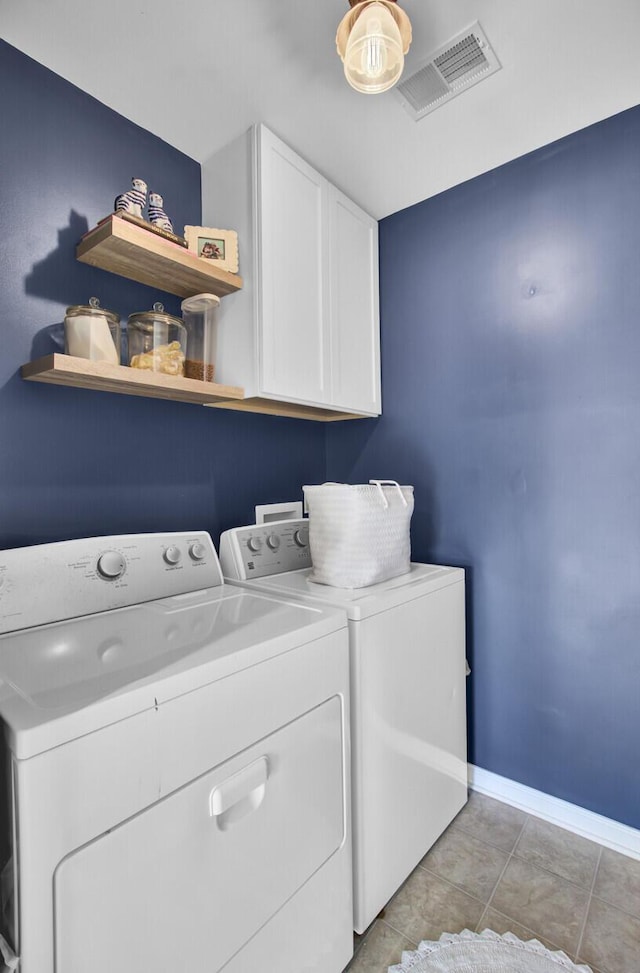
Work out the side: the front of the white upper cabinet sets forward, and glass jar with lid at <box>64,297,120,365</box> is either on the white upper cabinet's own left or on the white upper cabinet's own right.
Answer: on the white upper cabinet's own right

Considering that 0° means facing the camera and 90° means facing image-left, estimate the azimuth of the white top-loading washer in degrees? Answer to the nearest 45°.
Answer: approximately 315°
